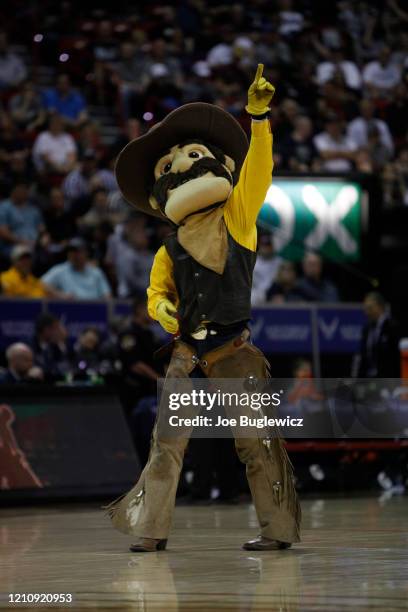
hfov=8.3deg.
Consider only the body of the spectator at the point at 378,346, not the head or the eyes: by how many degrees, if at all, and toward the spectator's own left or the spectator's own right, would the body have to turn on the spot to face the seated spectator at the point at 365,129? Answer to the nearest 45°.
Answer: approximately 135° to the spectator's own right

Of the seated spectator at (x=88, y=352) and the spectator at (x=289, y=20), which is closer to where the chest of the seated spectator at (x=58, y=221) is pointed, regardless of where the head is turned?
the seated spectator

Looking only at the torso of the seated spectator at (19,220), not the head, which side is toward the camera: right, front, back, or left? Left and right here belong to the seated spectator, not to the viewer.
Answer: front

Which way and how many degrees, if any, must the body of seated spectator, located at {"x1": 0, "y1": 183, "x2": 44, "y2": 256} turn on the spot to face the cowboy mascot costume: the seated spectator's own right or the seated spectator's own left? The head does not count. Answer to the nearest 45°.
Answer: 0° — they already face it

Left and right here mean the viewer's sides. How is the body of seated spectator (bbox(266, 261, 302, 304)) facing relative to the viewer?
facing the viewer

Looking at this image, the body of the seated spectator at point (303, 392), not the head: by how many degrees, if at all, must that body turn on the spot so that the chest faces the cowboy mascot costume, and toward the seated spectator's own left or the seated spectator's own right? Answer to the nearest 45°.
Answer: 0° — they already face it

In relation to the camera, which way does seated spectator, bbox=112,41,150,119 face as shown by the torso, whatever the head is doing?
toward the camera

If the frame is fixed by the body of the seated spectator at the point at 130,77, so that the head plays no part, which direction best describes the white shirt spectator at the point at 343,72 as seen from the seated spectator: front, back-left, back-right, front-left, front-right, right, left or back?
back-left

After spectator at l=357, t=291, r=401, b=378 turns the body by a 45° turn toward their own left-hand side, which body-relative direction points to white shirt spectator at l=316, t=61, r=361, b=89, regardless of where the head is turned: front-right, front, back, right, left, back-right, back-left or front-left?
back

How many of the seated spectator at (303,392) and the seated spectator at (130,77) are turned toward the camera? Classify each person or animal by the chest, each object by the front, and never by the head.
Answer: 2
